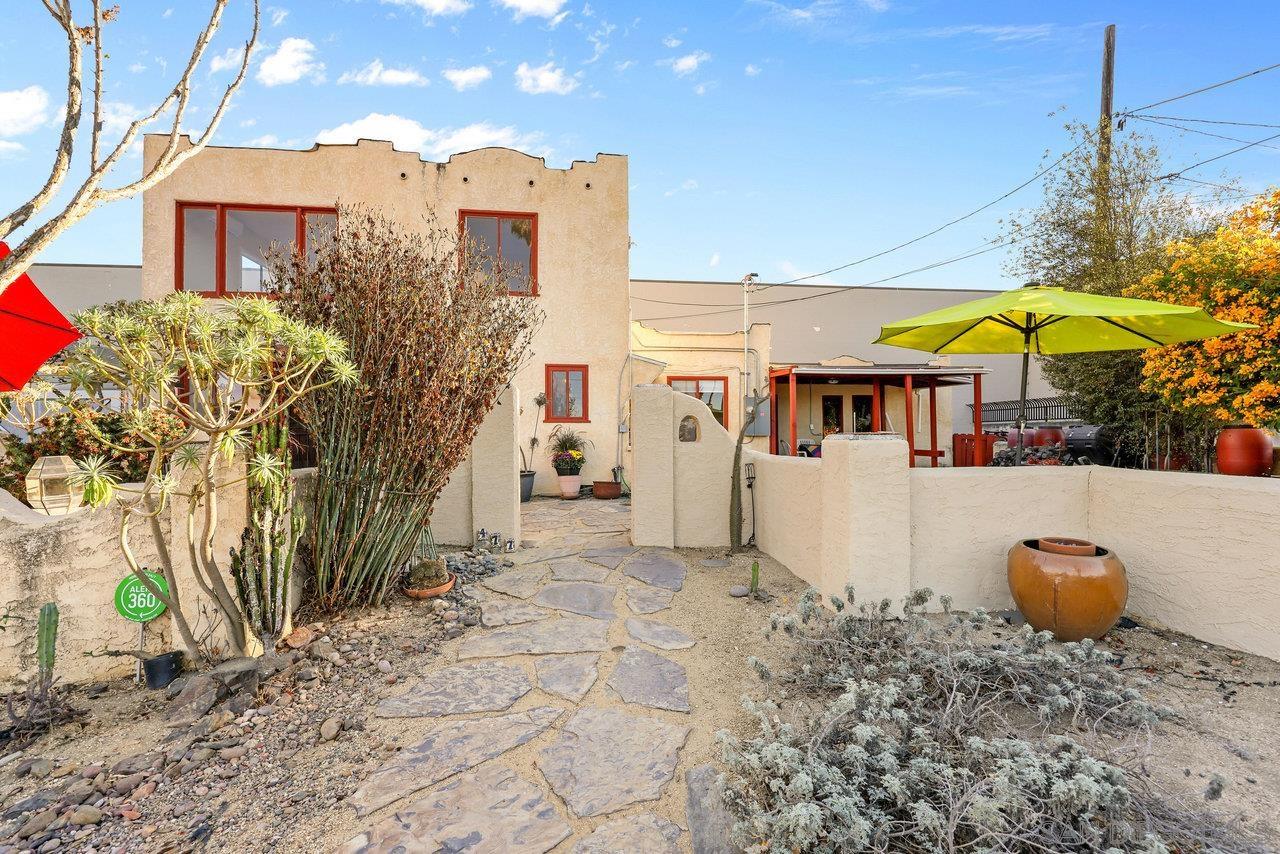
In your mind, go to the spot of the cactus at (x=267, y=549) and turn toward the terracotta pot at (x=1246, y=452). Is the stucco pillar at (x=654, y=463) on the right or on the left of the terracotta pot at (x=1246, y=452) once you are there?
left

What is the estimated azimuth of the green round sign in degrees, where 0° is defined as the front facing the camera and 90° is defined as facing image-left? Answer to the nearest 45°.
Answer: approximately 0°

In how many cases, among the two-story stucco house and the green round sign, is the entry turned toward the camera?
2

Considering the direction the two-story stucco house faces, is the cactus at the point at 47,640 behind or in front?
in front

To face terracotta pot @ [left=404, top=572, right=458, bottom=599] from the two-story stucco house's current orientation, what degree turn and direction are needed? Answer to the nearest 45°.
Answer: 0° — it already faces it

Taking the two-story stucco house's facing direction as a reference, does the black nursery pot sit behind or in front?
in front

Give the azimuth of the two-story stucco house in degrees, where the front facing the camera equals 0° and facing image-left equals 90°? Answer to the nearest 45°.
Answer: approximately 0°
